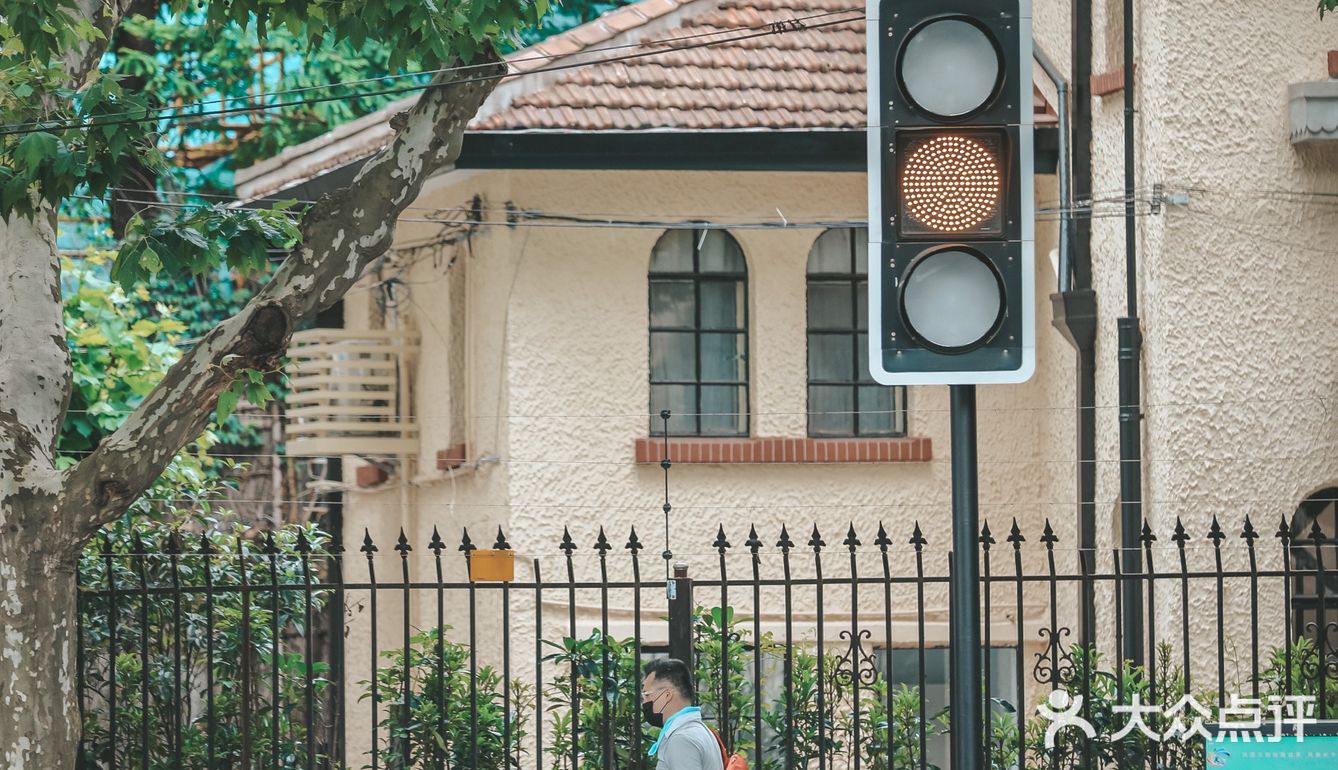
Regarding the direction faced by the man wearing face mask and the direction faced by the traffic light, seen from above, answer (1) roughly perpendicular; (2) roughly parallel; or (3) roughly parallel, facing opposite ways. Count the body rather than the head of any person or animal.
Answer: roughly perpendicular

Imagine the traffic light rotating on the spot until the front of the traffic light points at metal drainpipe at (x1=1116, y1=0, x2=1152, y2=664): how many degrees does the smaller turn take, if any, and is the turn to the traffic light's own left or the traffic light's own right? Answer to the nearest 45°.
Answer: approximately 180°

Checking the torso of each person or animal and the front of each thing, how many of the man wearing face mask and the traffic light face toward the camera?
1

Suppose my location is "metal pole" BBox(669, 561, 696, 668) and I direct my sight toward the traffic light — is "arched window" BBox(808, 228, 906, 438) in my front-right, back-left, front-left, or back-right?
back-left

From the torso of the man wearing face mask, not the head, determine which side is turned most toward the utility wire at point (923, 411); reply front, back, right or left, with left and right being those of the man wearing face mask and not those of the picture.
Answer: right

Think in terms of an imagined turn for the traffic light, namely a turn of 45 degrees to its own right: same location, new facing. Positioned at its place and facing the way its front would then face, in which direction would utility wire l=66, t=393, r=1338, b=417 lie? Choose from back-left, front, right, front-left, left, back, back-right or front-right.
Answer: back-right

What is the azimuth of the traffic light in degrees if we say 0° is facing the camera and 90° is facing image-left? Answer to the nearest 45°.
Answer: approximately 0°

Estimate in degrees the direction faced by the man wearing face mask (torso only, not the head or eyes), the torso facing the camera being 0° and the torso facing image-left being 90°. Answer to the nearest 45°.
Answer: approximately 90°

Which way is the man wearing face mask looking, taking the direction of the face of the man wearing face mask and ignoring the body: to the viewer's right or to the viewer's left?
to the viewer's left

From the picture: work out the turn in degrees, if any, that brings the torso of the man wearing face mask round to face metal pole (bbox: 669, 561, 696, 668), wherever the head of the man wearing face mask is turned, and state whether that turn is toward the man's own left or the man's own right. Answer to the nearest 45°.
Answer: approximately 90° to the man's own right

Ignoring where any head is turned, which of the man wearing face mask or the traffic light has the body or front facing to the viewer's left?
the man wearing face mask
